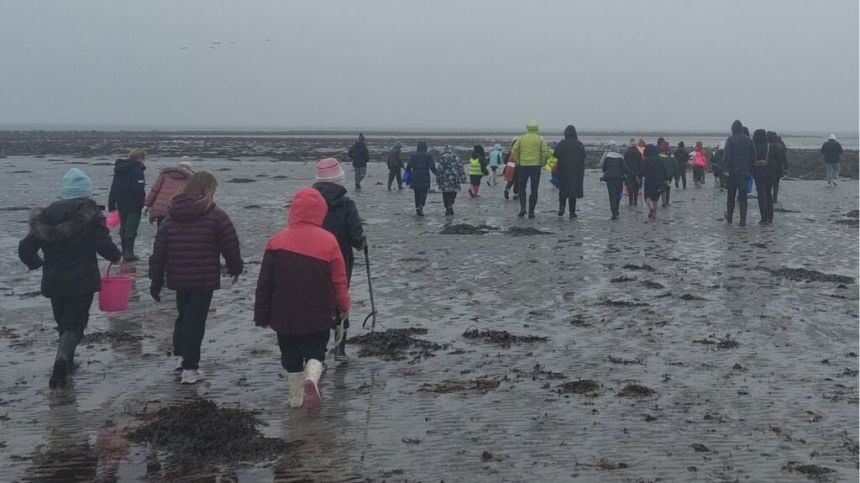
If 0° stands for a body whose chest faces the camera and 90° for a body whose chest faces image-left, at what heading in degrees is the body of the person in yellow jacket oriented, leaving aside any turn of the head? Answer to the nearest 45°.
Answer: approximately 180°

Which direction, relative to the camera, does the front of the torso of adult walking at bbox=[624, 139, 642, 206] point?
away from the camera

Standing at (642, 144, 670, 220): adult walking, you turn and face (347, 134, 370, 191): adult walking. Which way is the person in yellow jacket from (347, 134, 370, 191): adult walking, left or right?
left

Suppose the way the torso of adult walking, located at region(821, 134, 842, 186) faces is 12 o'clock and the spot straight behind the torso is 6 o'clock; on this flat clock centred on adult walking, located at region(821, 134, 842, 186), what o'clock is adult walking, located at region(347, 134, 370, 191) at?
adult walking, located at region(347, 134, 370, 191) is roughly at 8 o'clock from adult walking, located at region(821, 134, 842, 186).

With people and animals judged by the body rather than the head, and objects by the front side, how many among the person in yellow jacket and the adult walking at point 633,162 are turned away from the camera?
2

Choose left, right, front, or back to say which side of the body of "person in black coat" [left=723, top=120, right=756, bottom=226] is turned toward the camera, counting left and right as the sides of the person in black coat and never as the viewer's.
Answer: back

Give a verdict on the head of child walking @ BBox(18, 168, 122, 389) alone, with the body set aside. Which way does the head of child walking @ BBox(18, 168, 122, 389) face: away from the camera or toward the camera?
away from the camera

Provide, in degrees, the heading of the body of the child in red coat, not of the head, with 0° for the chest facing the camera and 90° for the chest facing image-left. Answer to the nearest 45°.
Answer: approximately 180°

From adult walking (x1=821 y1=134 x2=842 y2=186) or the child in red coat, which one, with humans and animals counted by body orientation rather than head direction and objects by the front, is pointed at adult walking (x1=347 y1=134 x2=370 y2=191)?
the child in red coat

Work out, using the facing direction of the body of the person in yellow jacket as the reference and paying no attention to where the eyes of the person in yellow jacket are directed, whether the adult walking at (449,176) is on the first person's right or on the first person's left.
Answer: on the first person's left

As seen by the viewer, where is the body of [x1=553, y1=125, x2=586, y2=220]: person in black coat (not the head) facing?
away from the camera

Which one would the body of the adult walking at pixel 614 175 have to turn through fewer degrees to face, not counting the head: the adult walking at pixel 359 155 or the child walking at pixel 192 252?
the adult walking

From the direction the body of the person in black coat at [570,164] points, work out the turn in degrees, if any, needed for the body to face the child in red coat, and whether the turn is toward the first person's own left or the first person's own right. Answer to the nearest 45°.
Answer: approximately 180°
